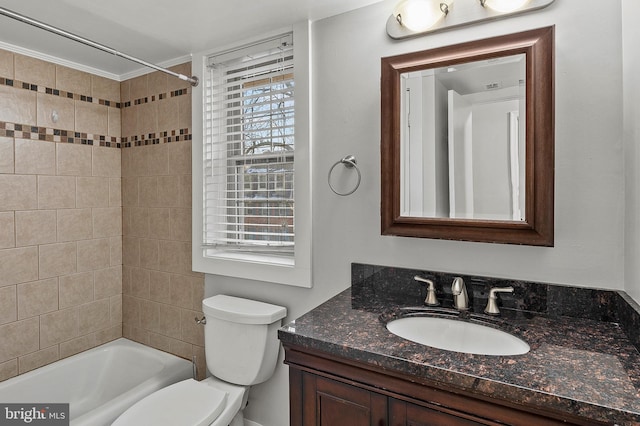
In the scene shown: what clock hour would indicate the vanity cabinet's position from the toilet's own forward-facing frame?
The vanity cabinet is roughly at 10 o'clock from the toilet.

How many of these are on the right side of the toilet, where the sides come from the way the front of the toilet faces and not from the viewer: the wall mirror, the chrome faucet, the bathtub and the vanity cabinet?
1

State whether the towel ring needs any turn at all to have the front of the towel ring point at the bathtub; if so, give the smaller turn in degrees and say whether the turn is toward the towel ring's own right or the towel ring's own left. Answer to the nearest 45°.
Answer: approximately 45° to the towel ring's own right

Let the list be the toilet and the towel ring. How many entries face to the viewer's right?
0

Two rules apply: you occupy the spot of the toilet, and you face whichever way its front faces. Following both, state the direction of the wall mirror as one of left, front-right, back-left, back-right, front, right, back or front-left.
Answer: left

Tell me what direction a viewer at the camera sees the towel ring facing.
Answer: facing the viewer and to the left of the viewer

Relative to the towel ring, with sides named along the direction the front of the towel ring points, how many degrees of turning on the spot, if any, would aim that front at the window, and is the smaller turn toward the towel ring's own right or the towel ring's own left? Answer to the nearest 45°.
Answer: approximately 90° to the towel ring's own right
